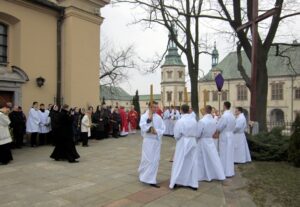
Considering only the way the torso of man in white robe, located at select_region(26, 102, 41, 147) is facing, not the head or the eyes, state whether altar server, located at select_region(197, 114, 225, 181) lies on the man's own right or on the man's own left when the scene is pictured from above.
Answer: on the man's own right

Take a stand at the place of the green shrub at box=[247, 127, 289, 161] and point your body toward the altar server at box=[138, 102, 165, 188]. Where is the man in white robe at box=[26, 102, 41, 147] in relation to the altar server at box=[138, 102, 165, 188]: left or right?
right

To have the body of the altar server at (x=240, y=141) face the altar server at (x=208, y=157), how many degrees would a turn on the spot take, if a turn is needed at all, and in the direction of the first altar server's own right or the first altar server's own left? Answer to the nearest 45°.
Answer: approximately 90° to the first altar server's own left

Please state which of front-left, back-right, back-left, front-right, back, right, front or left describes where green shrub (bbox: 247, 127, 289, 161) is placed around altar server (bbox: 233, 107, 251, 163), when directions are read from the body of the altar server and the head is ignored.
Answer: back-right

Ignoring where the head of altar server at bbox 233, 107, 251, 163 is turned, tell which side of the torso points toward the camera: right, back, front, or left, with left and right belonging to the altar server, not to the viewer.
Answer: left

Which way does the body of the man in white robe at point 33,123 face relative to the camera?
to the viewer's right
